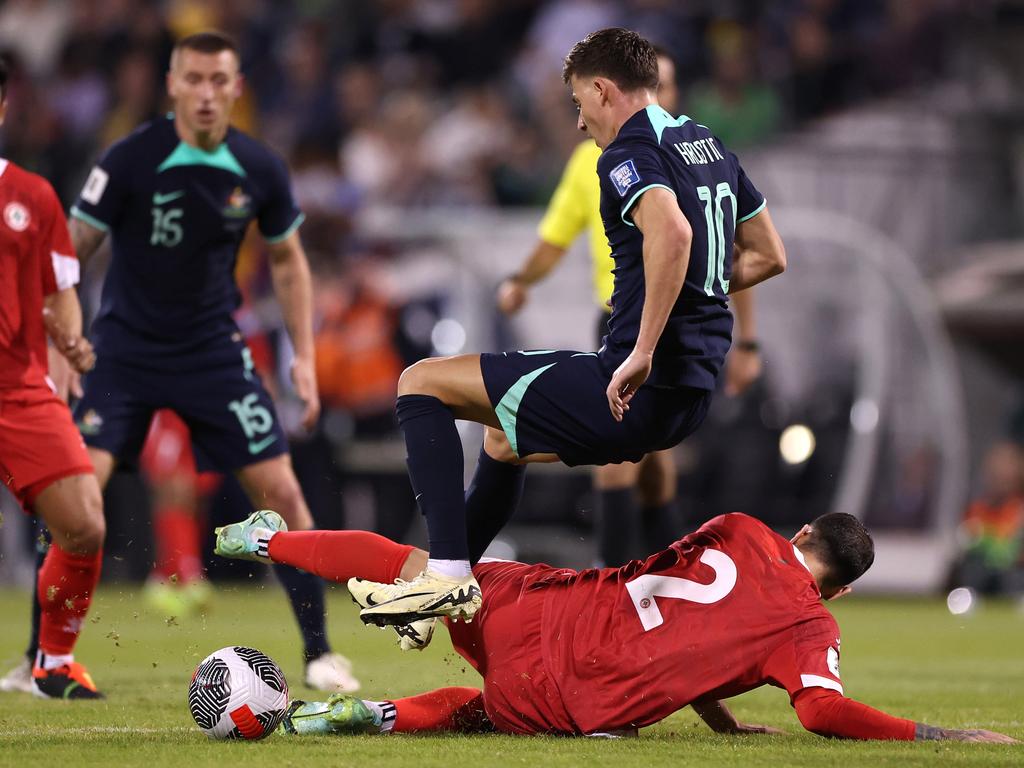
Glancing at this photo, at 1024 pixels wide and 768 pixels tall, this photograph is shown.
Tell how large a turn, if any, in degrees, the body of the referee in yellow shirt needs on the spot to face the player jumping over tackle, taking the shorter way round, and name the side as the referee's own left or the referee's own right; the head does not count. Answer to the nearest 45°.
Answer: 0° — they already face them

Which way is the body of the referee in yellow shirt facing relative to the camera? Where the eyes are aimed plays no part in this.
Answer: toward the camera

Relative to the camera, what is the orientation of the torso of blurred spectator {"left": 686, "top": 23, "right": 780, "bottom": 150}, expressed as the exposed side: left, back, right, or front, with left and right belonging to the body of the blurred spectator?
front

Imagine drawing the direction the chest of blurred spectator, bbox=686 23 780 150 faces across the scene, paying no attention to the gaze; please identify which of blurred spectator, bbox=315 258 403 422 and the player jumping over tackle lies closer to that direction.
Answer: the player jumping over tackle

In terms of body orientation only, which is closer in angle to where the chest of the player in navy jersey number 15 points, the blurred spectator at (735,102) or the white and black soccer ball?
the white and black soccer ball

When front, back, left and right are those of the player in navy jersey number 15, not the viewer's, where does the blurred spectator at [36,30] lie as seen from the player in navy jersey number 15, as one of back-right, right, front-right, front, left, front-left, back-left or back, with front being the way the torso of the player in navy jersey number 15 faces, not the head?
back

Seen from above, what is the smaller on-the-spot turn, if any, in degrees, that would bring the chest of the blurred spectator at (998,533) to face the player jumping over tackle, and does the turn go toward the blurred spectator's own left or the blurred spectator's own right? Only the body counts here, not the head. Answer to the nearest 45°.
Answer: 0° — they already face them

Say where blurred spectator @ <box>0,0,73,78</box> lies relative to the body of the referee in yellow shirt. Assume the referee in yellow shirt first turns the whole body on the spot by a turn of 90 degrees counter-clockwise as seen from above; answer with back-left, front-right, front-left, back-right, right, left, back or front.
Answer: back-left

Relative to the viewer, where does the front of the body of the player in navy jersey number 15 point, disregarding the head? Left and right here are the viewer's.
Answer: facing the viewer

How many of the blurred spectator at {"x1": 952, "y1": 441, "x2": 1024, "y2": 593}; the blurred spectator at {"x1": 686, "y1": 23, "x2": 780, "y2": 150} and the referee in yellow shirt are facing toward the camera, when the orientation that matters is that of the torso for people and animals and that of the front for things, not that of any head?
3

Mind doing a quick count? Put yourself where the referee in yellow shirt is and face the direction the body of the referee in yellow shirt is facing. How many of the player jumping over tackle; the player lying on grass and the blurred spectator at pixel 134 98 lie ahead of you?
2
